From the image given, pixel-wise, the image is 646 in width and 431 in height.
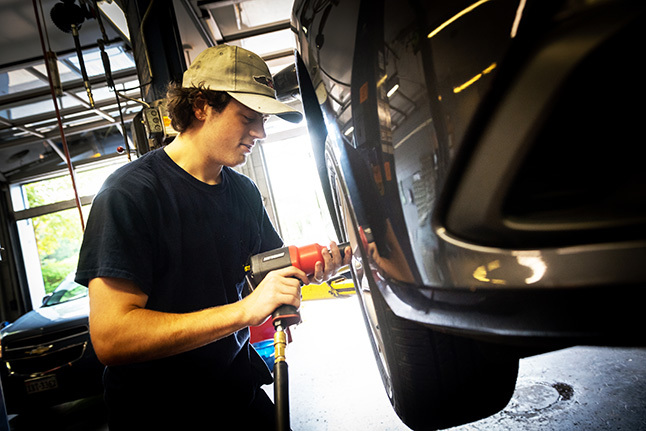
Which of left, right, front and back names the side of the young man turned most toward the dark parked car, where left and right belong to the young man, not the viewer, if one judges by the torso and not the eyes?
back

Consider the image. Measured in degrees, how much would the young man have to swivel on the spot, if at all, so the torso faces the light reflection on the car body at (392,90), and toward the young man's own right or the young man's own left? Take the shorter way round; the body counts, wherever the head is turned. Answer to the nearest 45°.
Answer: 0° — they already face it

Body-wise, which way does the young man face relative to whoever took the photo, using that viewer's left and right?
facing the viewer and to the right of the viewer

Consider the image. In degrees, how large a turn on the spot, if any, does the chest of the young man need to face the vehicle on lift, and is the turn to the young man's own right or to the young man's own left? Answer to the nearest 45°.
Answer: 0° — they already face it

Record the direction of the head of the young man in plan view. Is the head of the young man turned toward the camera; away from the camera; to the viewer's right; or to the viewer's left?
to the viewer's right

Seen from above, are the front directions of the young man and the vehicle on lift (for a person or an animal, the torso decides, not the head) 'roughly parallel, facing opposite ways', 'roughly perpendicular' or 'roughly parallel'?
roughly perpendicular
